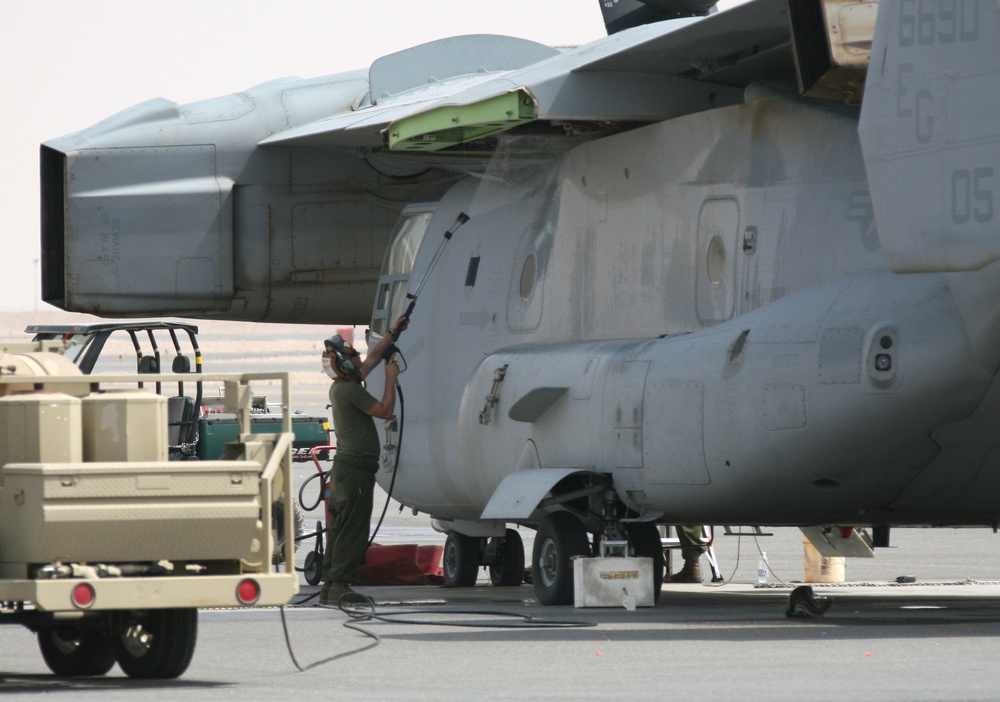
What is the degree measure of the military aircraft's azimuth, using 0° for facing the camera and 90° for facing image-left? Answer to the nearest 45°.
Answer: approximately 135°
